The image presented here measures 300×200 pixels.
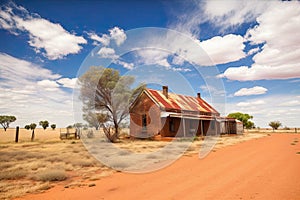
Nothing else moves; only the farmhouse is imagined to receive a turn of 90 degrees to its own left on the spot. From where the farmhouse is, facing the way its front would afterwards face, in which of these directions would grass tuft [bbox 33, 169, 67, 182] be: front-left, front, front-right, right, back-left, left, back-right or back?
back-right

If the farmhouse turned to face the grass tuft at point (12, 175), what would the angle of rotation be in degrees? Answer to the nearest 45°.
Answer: approximately 45° to its right

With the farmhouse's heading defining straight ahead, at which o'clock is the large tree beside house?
The large tree beside house is roughly at 4 o'clock from the farmhouse.

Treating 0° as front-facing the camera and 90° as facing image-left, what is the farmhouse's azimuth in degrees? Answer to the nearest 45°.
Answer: approximately 315°

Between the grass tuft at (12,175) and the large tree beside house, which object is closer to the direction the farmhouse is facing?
the grass tuft
